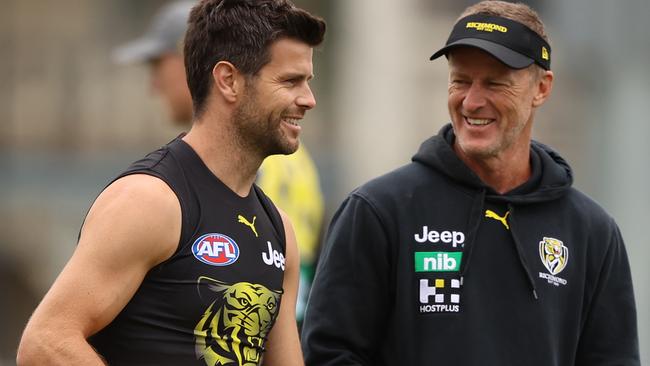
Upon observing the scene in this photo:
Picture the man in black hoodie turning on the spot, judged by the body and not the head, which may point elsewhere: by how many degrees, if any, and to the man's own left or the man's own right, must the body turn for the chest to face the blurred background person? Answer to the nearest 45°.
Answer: approximately 135° to the man's own right

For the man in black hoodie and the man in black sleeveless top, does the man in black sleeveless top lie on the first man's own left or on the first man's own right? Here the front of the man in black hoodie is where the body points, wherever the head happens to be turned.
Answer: on the first man's own right

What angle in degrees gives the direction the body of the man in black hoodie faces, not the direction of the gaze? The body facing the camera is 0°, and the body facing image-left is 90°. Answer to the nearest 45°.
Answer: approximately 0°

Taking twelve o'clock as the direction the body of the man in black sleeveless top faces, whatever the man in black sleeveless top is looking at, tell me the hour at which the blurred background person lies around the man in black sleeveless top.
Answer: The blurred background person is roughly at 8 o'clock from the man in black sleeveless top.
